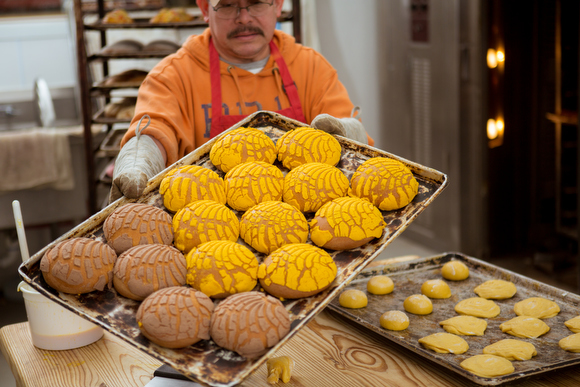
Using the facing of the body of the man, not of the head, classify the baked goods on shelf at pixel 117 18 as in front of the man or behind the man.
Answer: behind

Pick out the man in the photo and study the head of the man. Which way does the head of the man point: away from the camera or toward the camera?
toward the camera

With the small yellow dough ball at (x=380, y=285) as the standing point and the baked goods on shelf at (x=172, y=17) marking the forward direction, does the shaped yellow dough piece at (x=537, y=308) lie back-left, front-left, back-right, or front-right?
back-right

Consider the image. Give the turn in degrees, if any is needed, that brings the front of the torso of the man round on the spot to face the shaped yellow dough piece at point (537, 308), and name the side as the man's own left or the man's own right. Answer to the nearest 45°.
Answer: approximately 45° to the man's own left

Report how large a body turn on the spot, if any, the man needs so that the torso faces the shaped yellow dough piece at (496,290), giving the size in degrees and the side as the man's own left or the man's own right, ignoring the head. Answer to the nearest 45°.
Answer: approximately 45° to the man's own left

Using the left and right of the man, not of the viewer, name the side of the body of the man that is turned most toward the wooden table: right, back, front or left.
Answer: front

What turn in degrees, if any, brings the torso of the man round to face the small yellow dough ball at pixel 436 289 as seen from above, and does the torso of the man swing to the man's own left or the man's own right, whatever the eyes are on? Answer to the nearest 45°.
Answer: approximately 45° to the man's own left

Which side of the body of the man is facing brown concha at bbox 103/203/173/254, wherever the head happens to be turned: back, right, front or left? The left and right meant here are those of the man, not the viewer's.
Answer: front

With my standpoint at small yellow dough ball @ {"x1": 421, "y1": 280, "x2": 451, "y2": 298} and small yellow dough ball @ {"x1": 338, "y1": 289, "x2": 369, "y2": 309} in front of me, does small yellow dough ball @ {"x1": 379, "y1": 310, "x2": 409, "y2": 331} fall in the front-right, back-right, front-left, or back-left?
front-left

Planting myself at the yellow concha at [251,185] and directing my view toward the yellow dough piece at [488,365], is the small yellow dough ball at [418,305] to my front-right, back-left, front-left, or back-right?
front-left

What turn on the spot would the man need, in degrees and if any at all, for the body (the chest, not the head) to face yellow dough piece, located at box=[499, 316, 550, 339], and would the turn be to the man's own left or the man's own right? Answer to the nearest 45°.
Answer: approximately 45° to the man's own left

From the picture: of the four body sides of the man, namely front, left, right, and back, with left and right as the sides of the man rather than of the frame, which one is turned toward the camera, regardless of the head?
front
